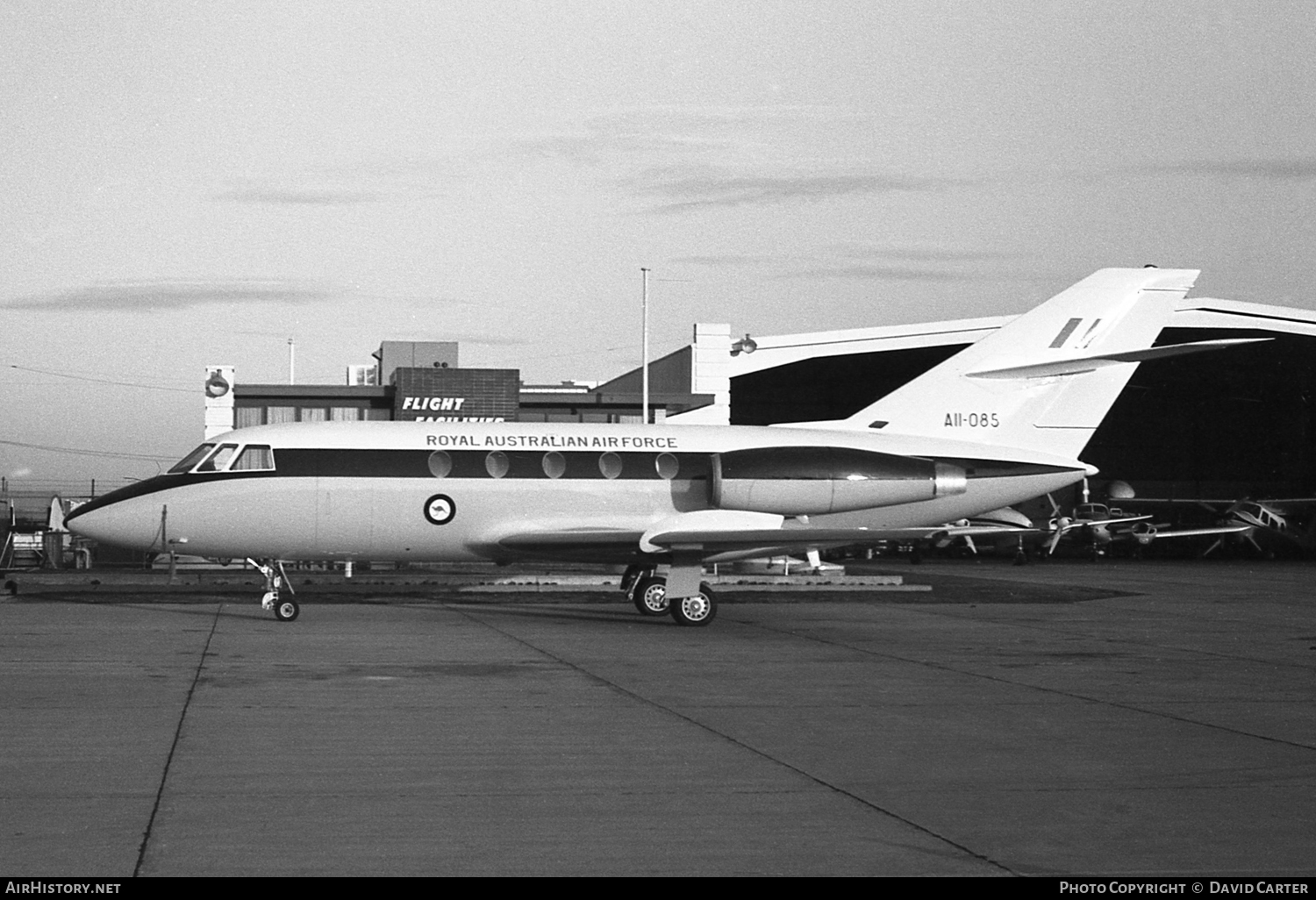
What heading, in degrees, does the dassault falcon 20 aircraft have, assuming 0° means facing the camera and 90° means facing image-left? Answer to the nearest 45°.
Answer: approximately 90°
